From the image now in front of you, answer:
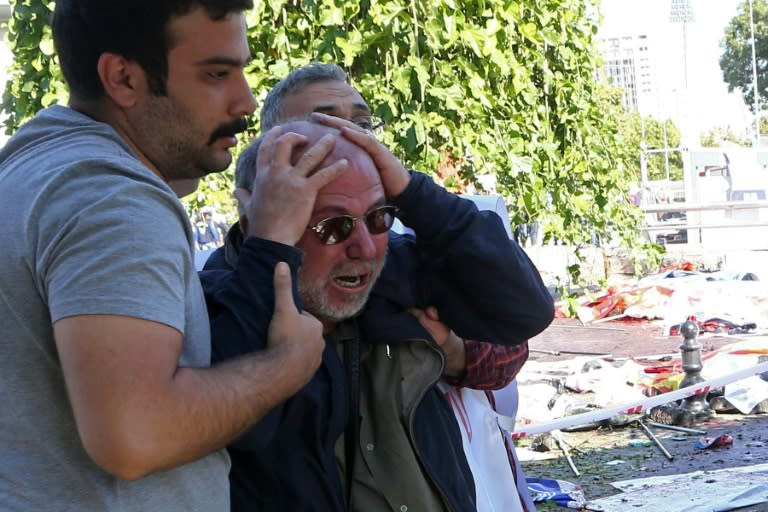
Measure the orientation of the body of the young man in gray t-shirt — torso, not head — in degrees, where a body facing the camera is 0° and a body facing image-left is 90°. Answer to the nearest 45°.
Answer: approximately 270°

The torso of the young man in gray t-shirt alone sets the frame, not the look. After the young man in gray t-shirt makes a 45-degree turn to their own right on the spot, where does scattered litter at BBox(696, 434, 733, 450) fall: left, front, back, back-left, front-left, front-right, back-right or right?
left

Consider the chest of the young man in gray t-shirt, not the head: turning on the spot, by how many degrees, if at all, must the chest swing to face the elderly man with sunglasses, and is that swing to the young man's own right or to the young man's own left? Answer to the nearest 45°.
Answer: approximately 45° to the young man's own left
